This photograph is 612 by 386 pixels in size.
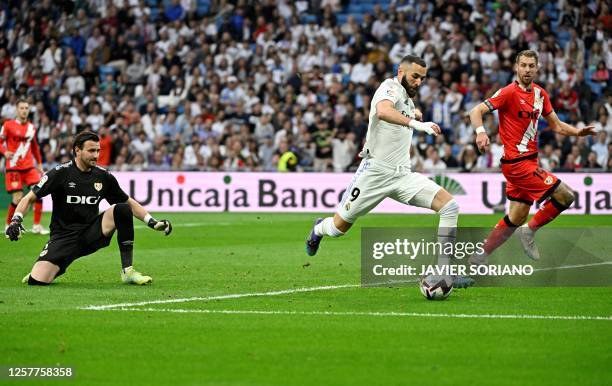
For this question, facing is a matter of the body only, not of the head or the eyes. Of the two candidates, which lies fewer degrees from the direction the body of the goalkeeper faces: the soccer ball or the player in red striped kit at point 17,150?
the soccer ball

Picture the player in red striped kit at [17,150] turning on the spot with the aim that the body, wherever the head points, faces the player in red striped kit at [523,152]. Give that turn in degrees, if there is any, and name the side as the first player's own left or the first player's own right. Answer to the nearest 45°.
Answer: approximately 45° to the first player's own left

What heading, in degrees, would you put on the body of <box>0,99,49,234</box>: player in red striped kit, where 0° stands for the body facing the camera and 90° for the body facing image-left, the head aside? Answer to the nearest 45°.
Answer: approximately 0°

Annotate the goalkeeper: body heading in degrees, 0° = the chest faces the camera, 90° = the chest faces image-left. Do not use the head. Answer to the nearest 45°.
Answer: approximately 315°

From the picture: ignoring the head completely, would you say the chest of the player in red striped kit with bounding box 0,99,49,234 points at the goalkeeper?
yes
